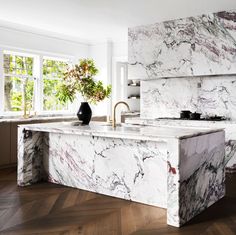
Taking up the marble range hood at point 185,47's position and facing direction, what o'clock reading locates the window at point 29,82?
The window is roughly at 2 o'clock from the marble range hood.

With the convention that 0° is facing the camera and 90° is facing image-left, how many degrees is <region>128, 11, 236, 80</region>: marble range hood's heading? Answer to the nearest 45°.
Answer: approximately 45°

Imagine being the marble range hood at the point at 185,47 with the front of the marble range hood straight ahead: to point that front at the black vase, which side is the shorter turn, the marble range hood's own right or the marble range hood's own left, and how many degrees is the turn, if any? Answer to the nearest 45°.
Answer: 0° — it already faces it

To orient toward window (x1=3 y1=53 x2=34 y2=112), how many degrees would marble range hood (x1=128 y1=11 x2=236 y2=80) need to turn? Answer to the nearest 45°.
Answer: approximately 45° to its right

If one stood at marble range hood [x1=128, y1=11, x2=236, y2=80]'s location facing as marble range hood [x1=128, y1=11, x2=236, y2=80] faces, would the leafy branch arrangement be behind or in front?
in front

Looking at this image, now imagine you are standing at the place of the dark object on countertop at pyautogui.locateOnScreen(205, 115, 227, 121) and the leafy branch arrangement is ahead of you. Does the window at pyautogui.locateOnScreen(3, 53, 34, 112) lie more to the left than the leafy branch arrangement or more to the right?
right
